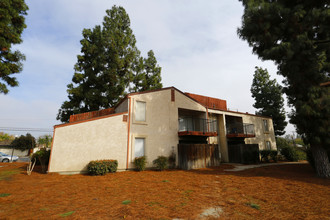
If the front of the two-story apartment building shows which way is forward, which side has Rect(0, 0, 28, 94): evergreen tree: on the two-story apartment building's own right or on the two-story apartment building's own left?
on the two-story apartment building's own right

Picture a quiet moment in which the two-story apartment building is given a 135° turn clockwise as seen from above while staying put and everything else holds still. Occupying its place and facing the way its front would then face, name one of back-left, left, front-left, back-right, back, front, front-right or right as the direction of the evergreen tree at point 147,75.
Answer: right

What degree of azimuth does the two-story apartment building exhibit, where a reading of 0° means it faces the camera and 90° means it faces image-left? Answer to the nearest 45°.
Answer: approximately 315°

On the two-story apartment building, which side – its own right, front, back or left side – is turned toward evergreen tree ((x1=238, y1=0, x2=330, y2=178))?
front

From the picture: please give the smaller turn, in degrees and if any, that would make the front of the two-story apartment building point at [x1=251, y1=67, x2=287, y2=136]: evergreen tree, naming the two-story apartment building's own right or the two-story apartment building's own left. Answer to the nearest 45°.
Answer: approximately 90° to the two-story apartment building's own left

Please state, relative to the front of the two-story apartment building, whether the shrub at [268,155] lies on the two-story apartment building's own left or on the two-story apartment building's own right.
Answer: on the two-story apartment building's own left
